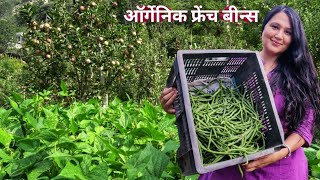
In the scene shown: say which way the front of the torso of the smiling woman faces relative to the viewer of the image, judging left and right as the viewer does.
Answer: facing the viewer and to the left of the viewer
